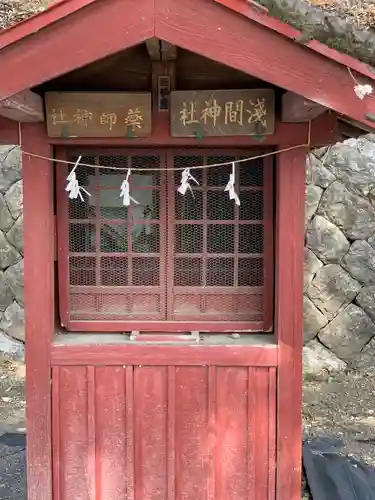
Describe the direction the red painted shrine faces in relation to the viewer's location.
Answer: facing the viewer
